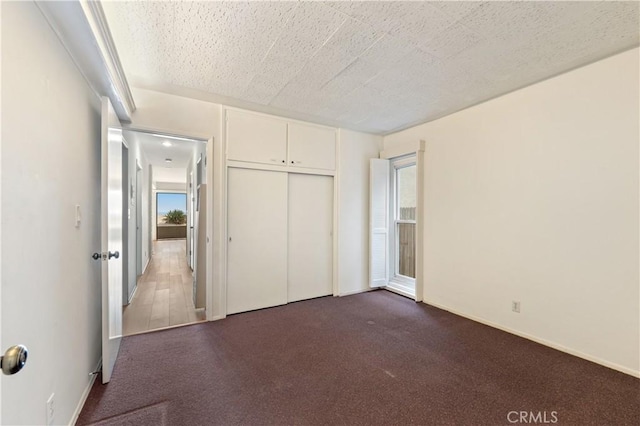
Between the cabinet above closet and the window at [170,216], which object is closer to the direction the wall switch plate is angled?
the cabinet above closet

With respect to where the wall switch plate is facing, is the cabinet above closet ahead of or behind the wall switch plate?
ahead

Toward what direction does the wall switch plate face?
to the viewer's right

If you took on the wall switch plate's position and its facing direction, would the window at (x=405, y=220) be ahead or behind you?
ahead

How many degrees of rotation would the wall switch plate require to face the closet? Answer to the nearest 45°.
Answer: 0° — it already faces it

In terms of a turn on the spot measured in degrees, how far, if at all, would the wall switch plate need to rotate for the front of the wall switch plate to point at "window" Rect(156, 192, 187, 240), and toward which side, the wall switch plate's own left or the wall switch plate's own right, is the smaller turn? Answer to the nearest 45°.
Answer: approximately 90° to the wall switch plate's own left
